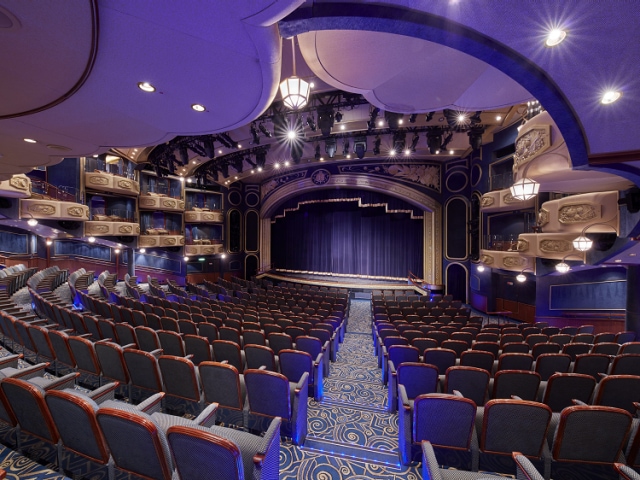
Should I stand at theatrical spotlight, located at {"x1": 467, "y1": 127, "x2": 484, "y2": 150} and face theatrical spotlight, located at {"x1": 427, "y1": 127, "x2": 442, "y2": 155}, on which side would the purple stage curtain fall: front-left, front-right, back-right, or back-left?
front-right

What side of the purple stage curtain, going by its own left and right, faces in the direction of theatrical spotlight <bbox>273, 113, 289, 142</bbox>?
front

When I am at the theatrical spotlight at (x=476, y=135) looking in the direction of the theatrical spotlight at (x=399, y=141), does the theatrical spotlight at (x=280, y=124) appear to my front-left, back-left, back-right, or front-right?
front-left

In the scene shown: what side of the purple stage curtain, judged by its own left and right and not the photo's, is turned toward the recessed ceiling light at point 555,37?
front

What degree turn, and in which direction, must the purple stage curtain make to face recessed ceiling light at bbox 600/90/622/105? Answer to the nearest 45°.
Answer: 0° — it already faces it

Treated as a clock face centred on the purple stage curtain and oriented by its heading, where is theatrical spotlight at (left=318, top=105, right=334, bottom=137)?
The theatrical spotlight is roughly at 12 o'clock from the purple stage curtain.

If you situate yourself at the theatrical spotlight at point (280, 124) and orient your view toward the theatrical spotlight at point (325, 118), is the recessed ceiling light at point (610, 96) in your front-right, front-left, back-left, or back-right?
front-right

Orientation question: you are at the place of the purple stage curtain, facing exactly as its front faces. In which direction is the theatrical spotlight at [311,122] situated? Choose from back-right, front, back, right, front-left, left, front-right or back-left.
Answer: front

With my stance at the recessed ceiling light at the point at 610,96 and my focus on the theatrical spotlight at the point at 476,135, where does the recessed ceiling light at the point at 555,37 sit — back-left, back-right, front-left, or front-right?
back-left

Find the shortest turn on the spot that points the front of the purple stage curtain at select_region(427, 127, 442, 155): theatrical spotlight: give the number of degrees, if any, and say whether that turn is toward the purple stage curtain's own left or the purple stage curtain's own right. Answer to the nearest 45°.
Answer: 0° — it already faces it

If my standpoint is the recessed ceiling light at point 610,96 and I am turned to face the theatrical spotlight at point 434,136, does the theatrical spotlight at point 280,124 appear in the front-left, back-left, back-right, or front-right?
front-left

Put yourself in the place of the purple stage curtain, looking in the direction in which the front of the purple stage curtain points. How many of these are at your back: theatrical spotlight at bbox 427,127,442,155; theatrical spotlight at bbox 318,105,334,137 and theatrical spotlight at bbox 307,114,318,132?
0

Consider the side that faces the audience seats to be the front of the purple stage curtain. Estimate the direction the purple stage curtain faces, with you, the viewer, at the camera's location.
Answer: facing the viewer

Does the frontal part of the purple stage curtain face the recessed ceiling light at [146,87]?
yes
